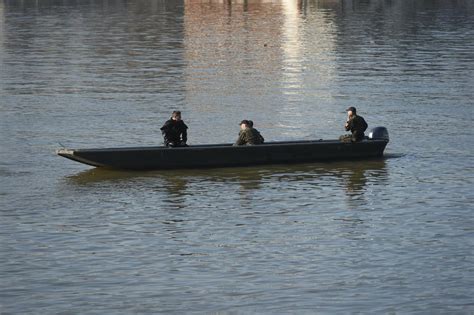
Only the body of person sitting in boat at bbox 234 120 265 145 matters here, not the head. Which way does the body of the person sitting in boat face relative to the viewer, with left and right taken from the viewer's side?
facing the viewer and to the left of the viewer

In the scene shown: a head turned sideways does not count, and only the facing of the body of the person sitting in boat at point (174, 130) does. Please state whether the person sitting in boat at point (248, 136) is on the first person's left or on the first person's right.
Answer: on the first person's left

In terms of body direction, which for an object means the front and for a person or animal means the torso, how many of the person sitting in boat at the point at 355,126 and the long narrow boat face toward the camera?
0

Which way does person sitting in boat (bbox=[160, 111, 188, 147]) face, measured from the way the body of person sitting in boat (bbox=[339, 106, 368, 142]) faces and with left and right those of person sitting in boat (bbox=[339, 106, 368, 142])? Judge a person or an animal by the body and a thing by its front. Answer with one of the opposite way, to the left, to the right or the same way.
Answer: to the left

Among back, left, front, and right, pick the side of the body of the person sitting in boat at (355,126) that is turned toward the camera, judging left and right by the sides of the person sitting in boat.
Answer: left

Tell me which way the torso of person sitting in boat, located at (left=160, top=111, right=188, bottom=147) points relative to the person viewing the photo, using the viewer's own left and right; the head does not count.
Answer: facing the viewer

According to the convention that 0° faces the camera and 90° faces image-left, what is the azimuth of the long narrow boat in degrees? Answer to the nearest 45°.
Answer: approximately 90°
